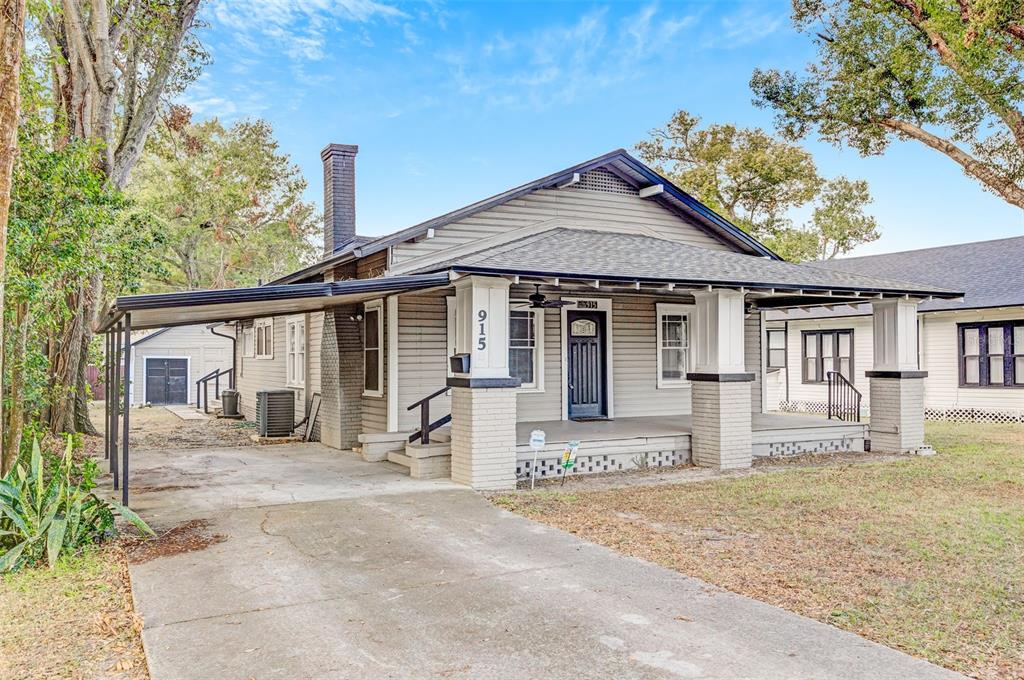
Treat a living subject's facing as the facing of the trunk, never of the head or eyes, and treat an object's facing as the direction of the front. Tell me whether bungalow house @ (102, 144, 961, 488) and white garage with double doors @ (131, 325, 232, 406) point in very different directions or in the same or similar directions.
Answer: same or similar directions

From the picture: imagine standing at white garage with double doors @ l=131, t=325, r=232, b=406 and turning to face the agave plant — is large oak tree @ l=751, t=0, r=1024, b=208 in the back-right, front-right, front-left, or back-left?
front-left

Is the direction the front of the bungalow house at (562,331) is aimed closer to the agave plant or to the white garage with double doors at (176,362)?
the agave plant

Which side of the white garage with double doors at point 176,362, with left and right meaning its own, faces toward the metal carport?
front

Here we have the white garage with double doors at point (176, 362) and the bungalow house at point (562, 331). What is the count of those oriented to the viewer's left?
0

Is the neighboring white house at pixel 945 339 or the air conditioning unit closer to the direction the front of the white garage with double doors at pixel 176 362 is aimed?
the air conditioning unit

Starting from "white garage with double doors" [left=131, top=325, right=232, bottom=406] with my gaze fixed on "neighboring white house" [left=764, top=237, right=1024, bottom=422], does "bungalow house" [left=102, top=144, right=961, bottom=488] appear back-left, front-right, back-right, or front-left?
front-right

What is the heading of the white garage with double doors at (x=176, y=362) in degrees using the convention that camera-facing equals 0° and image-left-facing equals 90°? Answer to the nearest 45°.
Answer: approximately 0°

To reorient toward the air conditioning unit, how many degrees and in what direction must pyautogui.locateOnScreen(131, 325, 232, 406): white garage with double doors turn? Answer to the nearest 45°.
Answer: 0° — it already faces it

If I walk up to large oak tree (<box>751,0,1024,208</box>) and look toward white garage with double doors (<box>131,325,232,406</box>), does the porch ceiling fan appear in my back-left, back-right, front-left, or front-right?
front-left

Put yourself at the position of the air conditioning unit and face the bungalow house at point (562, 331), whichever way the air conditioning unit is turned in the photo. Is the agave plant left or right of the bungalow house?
right

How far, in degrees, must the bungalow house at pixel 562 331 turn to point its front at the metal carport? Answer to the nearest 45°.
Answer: approximately 90° to its right

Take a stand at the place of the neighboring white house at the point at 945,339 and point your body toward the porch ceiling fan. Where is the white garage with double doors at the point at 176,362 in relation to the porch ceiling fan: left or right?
right

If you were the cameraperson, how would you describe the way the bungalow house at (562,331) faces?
facing the viewer and to the right of the viewer

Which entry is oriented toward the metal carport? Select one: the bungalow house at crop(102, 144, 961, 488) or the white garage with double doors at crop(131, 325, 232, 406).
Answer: the white garage with double doors

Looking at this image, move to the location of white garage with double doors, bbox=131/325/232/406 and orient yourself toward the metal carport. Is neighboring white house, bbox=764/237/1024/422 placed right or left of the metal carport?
left

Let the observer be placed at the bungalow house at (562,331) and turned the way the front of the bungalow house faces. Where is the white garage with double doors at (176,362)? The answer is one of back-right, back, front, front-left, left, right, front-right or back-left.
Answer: back

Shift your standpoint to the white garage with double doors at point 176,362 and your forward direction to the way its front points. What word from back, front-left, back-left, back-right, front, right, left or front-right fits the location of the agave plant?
front
